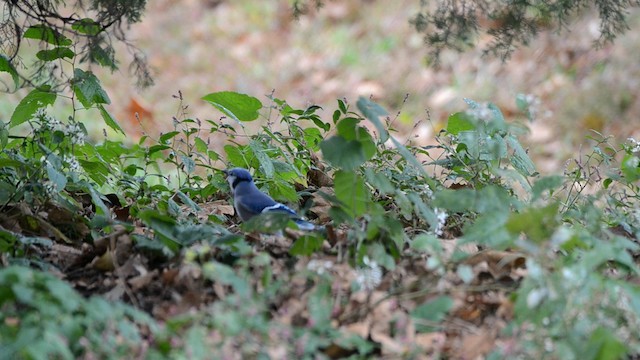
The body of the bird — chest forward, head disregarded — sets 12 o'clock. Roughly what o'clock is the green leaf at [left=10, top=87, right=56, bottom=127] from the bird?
The green leaf is roughly at 12 o'clock from the bird.

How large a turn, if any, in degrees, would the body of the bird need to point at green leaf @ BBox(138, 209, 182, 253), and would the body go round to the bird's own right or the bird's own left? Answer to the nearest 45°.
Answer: approximately 45° to the bird's own left

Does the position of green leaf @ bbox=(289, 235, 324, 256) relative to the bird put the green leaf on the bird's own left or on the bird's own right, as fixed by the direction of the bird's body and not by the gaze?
on the bird's own left

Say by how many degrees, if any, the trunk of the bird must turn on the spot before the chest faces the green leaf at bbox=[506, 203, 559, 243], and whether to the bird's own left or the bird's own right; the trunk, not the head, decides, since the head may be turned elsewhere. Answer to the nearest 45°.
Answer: approximately 135° to the bird's own left

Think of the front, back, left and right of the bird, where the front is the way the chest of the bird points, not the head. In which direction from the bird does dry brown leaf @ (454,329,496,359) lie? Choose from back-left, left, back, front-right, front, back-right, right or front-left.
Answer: back-left

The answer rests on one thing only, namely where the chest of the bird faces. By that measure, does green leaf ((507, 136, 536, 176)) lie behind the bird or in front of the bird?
behind

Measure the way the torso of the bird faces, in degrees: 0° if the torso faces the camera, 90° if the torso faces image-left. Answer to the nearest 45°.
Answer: approximately 90°
